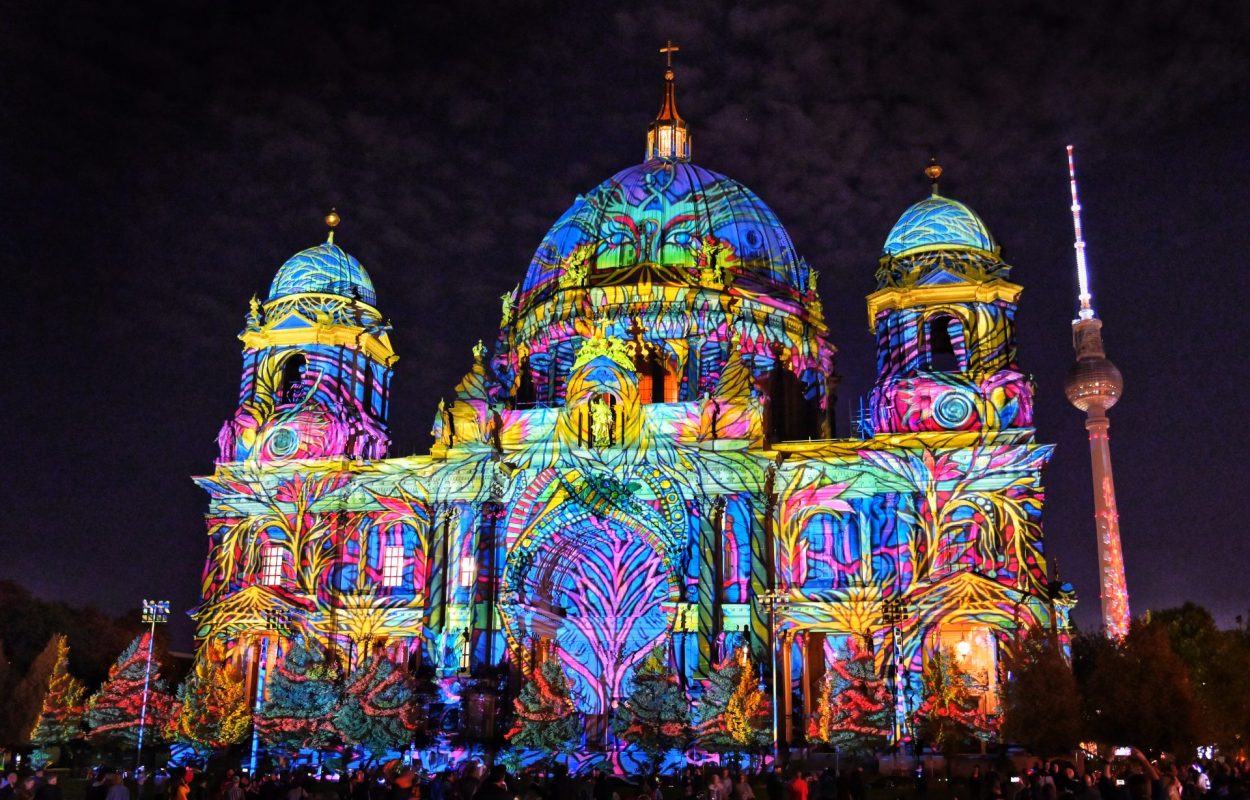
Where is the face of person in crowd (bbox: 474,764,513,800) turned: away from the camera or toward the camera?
away from the camera

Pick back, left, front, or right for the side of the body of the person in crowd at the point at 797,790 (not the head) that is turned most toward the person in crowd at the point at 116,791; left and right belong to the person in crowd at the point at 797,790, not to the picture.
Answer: left

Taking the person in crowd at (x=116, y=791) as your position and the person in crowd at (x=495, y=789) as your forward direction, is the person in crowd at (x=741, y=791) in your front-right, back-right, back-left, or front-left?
front-left

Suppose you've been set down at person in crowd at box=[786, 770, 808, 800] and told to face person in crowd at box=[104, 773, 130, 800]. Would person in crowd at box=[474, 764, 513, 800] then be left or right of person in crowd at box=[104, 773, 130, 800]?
left

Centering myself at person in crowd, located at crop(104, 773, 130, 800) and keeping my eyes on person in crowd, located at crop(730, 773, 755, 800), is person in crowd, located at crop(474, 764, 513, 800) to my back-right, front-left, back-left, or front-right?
front-right

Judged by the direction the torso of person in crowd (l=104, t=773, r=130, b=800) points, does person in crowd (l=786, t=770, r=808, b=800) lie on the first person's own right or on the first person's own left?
on the first person's own right

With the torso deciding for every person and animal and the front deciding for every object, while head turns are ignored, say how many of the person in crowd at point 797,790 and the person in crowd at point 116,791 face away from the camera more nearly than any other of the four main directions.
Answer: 2

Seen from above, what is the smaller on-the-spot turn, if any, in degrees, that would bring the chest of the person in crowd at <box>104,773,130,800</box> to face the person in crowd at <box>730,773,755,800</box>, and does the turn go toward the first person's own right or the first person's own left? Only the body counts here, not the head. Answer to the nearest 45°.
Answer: approximately 90° to the first person's own right

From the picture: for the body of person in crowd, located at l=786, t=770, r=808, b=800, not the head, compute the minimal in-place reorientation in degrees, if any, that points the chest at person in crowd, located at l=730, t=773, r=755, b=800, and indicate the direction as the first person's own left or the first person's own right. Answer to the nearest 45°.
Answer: approximately 45° to the first person's own left

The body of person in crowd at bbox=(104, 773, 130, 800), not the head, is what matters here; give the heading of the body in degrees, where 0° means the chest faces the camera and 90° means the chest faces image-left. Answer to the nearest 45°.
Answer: approximately 180°

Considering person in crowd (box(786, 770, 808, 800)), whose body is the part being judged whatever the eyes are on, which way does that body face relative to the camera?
away from the camera
